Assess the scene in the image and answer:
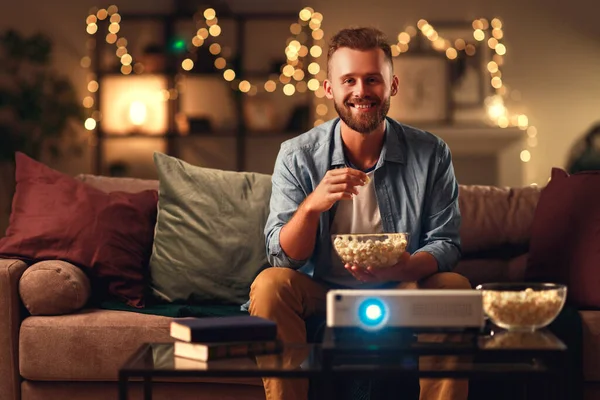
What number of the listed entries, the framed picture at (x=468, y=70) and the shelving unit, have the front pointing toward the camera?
2

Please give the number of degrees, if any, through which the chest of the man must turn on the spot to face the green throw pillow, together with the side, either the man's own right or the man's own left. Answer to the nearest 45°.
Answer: approximately 135° to the man's own right

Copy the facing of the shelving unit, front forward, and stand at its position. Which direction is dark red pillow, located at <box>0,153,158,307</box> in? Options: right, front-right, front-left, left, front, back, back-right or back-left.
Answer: front

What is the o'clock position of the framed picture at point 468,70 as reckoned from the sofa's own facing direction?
The framed picture is roughly at 7 o'clock from the sofa.

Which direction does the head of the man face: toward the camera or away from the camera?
toward the camera

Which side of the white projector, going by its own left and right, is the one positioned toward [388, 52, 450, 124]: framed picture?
back

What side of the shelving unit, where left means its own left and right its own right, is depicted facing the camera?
front

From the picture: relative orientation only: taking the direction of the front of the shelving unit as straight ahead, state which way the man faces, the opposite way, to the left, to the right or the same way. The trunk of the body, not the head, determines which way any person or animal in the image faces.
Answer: the same way

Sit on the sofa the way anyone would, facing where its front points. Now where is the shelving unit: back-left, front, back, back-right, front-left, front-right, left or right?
back

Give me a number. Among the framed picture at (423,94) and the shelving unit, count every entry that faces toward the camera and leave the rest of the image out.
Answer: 2

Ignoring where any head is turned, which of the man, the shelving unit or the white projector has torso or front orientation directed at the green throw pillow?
the shelving unit

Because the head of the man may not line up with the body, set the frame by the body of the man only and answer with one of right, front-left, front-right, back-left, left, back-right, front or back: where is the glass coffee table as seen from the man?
front

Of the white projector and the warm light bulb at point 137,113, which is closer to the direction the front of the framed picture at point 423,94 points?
the white projector

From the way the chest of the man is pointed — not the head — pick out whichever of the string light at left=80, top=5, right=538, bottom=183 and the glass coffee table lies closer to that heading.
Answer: the glass coffee table

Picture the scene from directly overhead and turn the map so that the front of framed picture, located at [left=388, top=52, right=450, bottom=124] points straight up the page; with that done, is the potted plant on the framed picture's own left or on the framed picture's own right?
on the framed picture's own right

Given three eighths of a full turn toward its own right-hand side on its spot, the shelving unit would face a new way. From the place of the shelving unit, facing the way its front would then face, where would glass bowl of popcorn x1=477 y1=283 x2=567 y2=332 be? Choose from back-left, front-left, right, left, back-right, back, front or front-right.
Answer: back-left

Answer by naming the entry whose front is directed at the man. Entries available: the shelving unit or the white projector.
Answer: the shelving unit

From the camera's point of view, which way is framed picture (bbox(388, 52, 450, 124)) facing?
toward the camera
